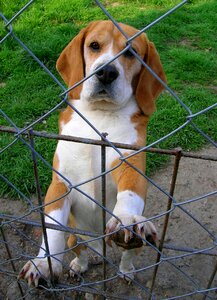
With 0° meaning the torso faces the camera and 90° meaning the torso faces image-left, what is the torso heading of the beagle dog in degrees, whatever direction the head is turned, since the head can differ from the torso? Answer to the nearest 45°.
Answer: approximately 0°
